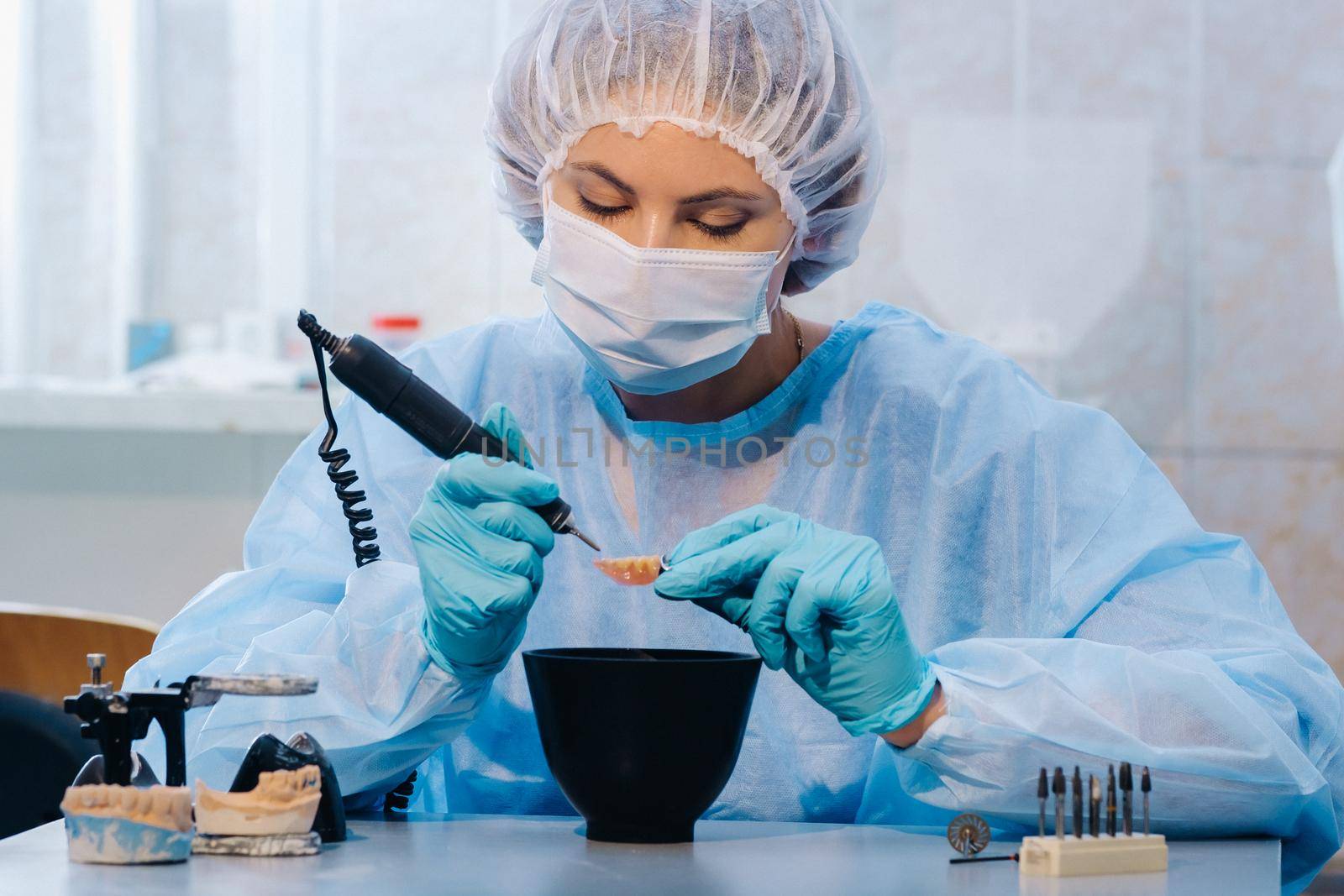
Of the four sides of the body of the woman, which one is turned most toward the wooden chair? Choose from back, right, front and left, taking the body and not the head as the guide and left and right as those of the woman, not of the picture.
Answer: right

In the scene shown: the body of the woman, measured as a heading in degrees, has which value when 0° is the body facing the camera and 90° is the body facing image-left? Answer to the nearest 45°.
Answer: approximately 0°
